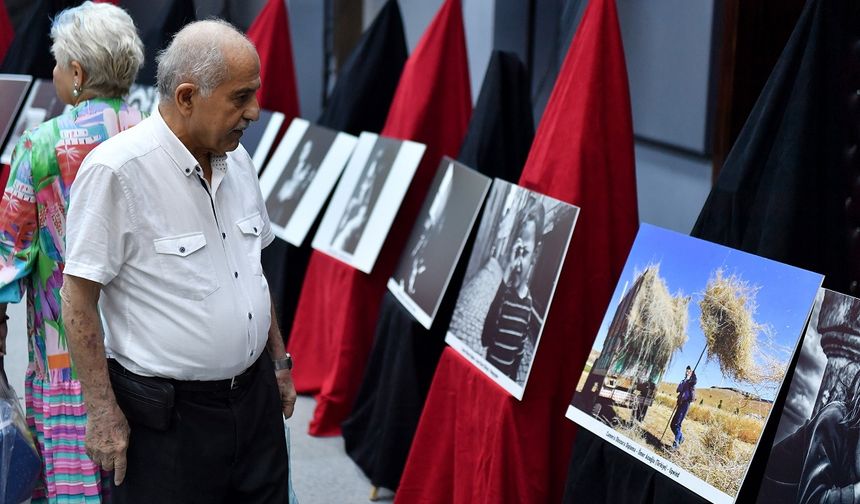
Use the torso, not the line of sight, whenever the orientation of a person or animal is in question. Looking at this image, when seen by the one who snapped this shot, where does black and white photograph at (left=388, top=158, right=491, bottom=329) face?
facing the viewer and to the left of the viewer

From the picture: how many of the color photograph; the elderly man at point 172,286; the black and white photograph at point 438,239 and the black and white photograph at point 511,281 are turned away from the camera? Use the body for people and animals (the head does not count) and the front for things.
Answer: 0

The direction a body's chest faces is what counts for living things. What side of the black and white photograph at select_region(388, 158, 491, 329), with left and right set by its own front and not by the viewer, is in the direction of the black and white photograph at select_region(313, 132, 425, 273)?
right

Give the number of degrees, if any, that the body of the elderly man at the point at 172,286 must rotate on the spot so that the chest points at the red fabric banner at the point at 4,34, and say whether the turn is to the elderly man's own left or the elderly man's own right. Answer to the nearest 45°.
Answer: approximately 135° to the elderly man's own left

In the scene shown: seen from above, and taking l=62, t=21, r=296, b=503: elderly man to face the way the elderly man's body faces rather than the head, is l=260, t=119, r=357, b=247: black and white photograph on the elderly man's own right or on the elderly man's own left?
on the elderly man's own left

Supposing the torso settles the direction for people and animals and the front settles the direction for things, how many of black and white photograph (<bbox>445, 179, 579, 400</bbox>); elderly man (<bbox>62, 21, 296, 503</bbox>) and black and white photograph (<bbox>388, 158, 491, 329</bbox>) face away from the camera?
0

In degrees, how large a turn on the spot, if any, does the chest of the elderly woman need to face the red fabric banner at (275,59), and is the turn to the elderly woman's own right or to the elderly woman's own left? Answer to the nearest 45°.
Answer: approximately 45° to the elderly woman's own right

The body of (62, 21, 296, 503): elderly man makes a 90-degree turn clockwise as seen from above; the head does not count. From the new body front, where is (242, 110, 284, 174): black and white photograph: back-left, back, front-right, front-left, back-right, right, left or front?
back-right

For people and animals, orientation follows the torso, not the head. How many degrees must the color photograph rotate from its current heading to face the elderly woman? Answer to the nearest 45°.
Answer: approximately 45° to its right

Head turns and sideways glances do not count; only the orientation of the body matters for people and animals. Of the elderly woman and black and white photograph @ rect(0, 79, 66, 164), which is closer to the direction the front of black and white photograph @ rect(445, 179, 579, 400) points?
the elderly woman

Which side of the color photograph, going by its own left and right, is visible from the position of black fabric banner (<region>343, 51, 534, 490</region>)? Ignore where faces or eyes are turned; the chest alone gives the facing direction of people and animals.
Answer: right

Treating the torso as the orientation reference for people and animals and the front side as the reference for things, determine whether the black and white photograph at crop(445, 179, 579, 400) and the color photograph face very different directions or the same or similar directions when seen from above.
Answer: same or similar directions
